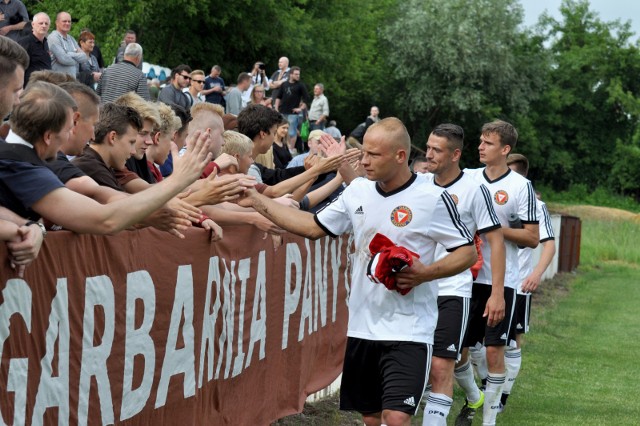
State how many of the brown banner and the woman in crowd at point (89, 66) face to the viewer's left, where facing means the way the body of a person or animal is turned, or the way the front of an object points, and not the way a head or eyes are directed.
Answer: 0

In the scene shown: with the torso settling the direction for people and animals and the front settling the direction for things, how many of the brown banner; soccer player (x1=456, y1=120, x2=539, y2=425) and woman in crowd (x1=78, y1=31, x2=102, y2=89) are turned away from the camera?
0

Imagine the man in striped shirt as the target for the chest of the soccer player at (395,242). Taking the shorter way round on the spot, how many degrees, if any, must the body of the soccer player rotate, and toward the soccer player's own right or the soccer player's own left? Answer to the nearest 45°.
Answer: approximately 90° to the soccer player's own right

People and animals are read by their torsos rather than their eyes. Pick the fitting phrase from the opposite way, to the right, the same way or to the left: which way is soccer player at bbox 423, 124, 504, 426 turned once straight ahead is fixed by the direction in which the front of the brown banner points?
to the right

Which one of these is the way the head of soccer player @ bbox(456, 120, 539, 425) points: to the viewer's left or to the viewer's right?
to the viewer's left

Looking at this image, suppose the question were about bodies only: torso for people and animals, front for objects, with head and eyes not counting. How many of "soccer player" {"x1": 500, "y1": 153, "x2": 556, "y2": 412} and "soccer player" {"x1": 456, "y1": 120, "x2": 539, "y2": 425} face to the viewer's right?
0

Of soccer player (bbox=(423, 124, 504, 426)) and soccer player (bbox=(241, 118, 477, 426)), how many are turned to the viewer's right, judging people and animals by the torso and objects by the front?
0

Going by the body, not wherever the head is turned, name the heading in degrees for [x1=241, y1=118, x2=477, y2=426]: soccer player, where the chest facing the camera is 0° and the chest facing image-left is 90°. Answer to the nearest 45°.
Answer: approximately 45°

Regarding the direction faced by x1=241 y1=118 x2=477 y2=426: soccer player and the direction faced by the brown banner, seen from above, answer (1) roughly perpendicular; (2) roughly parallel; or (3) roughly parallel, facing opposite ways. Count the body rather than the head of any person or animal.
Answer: roughly perpendicular

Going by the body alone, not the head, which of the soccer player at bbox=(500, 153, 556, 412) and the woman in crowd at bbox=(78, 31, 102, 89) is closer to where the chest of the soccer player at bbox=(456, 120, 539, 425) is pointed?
the woman in crowd
